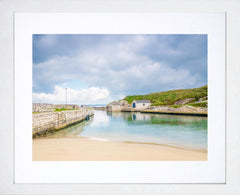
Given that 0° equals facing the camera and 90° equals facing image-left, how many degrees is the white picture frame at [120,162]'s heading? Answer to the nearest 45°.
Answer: approximately 0°
